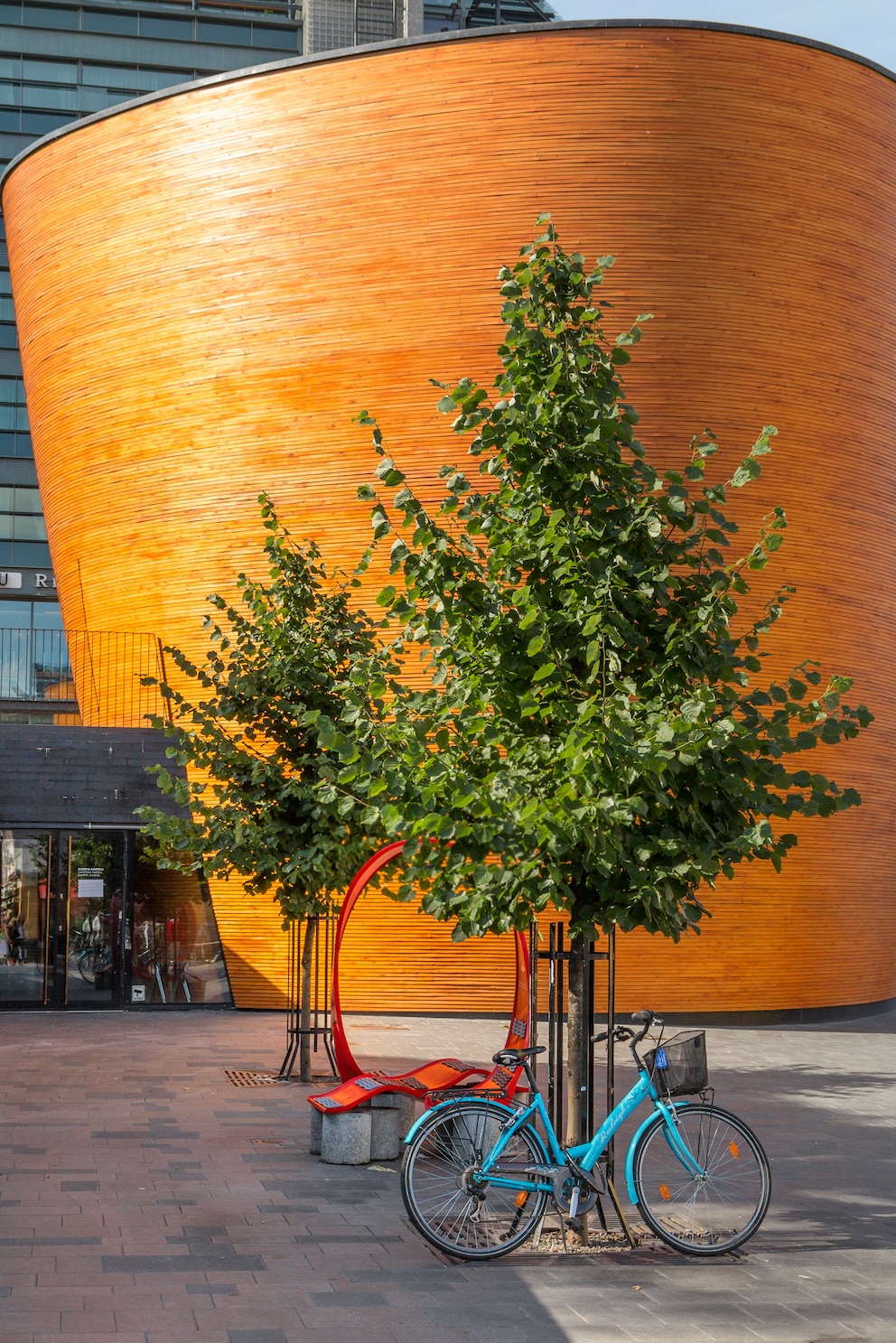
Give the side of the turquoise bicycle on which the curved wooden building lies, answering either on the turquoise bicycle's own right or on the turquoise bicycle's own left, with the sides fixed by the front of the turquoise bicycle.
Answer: on the turquoise bicycle's own left

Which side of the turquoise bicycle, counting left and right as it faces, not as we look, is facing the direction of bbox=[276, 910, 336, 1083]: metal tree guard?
left

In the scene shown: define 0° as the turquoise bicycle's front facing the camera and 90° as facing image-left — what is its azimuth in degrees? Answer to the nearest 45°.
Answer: approximately 270°

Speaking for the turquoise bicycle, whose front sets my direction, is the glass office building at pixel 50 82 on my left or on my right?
on my left
